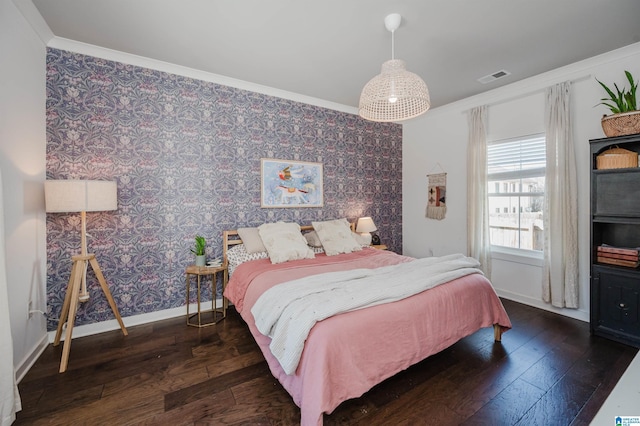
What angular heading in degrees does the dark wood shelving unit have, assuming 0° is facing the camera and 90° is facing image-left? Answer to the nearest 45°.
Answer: approximately 45°

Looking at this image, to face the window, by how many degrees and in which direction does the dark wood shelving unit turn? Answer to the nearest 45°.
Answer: approximately 90° to its right

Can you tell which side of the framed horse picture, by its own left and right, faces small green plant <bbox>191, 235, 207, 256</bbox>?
right

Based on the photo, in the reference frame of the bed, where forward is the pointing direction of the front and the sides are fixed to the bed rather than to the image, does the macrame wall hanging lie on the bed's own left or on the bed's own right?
on the bed's own left

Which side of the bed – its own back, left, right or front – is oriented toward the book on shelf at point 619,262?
left

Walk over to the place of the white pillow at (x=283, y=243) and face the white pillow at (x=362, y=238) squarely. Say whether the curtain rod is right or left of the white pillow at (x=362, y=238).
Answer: right

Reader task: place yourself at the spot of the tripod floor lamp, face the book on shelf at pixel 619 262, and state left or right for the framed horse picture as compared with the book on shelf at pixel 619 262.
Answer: left

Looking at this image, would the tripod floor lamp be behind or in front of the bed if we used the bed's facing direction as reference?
behind

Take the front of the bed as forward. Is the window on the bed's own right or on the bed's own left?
on the bed's own left

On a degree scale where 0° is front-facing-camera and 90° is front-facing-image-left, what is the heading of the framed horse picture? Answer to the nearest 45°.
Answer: approximately 315°
